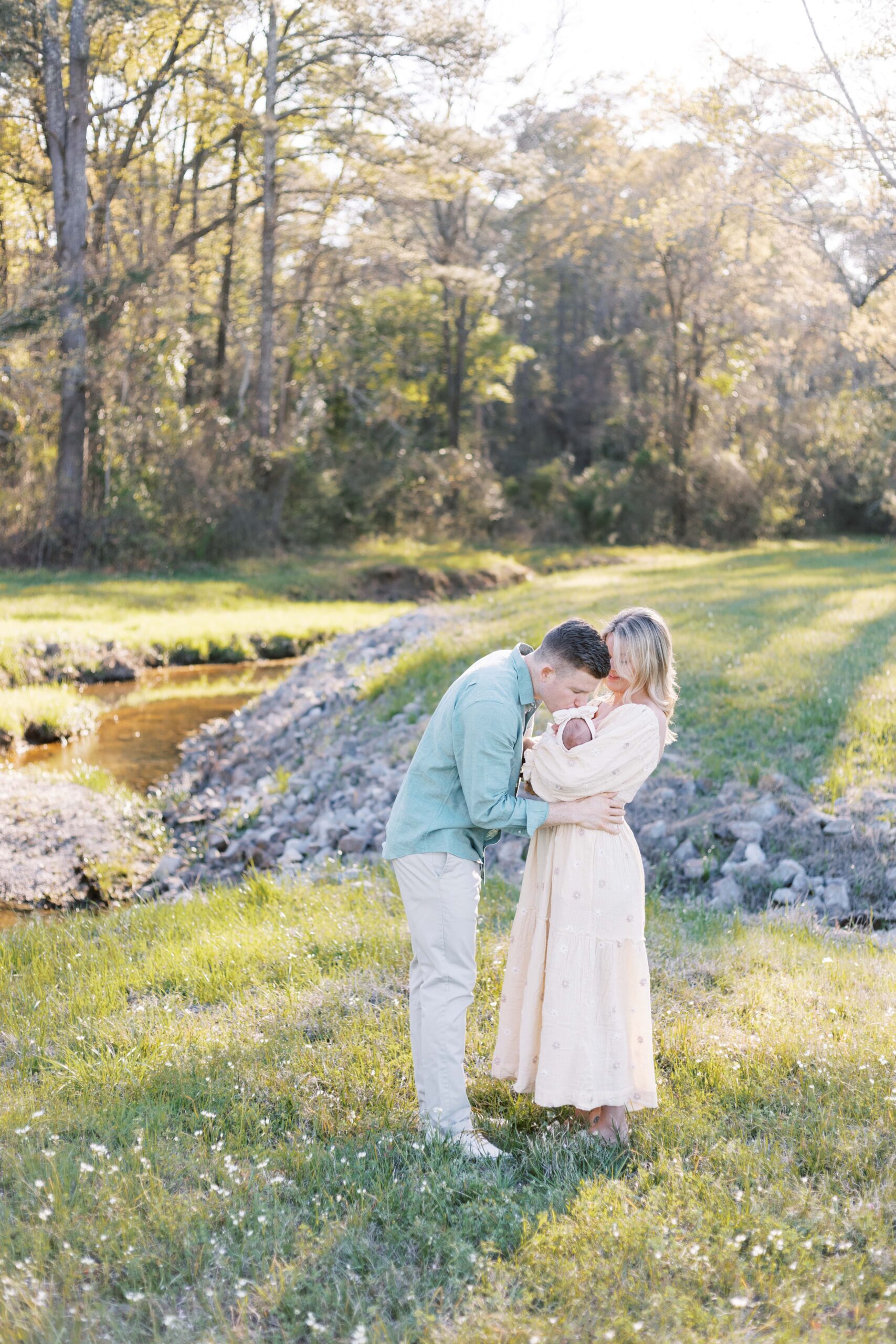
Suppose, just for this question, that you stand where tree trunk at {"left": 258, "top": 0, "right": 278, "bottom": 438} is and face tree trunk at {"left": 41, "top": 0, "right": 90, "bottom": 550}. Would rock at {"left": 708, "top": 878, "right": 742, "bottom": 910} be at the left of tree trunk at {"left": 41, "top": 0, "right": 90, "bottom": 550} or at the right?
left

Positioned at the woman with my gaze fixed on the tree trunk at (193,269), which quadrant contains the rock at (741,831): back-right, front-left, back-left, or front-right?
front-right

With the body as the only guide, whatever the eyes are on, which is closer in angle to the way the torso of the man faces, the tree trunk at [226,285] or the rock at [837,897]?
the rock

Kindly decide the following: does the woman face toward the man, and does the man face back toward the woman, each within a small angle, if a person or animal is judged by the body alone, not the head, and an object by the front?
yes

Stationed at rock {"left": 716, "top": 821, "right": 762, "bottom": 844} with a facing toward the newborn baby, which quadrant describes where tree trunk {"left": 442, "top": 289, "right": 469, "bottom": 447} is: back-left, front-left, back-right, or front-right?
back-right

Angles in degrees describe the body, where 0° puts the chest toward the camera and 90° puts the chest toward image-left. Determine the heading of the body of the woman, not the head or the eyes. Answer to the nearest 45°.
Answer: approximately 90°

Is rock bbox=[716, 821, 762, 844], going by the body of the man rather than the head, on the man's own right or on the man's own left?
on the man's own left

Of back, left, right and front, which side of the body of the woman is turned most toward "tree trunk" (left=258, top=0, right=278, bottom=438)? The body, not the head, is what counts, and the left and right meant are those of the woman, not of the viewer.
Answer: right

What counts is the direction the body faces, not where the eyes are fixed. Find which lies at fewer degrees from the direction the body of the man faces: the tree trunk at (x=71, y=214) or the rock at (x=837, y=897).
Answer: the rock

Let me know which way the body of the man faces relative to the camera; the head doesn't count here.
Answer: to the viewer's right

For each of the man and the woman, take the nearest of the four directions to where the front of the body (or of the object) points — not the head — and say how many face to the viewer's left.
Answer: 1

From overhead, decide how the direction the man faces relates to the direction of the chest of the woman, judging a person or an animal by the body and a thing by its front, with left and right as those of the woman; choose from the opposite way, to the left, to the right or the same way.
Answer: the opposite way

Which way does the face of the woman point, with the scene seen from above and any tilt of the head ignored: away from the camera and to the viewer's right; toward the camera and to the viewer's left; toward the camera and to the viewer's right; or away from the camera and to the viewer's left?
toward the camera and to the viewer's left

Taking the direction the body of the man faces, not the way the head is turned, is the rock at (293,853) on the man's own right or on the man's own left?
on the man's own left

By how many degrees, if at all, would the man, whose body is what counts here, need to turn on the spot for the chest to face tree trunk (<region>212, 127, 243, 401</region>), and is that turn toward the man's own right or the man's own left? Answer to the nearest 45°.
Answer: approximately 90° to the man's own left
